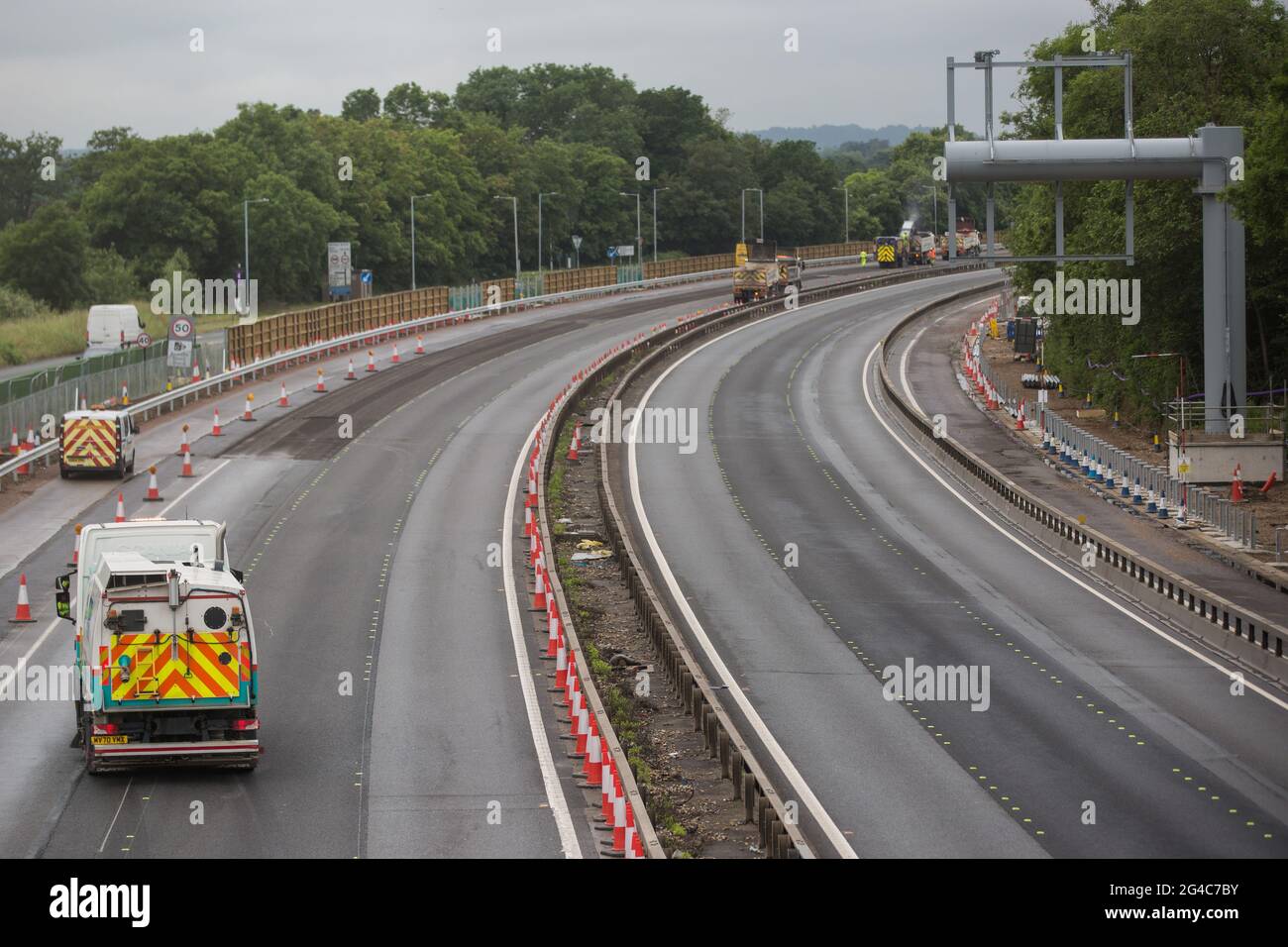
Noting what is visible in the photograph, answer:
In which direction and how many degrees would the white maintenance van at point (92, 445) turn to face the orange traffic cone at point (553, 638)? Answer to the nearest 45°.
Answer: approximately 180°

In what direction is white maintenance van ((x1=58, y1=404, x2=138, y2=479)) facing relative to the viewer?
away from the camera

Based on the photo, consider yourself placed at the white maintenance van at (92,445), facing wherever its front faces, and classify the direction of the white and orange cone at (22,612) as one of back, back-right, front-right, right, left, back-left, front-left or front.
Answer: back

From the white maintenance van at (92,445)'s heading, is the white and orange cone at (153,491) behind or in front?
behind
